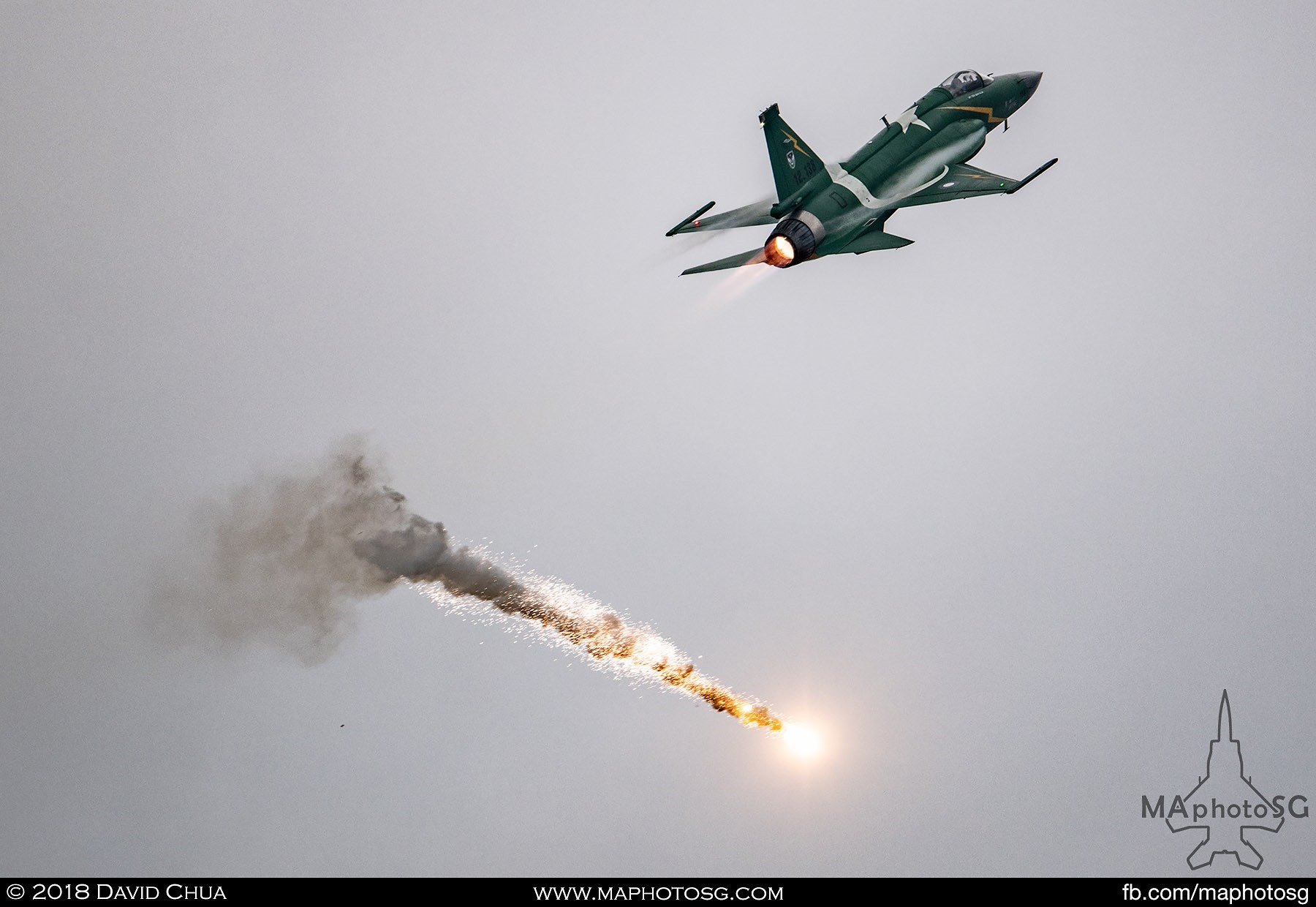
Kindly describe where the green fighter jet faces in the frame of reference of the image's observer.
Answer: facing away from the viewer and to the right of the viewer
